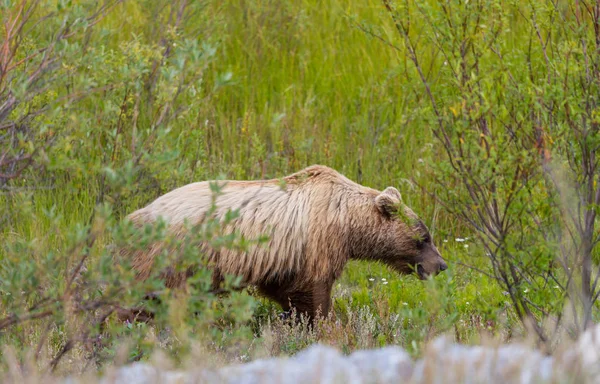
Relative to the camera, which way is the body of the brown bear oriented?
to the viewer's right
